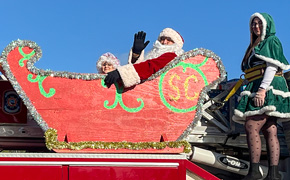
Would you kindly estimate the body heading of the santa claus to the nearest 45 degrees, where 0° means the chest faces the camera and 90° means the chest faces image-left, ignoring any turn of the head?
approximately 45°

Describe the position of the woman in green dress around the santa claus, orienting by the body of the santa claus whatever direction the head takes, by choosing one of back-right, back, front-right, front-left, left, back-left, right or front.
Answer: back-left

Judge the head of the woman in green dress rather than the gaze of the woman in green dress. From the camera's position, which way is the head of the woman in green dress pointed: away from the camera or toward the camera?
toward the camera

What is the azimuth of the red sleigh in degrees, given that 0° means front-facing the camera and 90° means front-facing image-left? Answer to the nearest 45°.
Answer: approximately 90°

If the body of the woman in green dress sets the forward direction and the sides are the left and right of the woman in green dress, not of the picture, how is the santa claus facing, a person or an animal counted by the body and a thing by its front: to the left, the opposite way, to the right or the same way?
the same way

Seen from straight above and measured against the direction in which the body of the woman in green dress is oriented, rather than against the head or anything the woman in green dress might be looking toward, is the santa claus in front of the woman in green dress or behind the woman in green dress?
in front
